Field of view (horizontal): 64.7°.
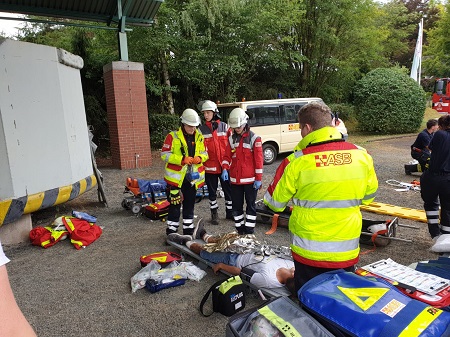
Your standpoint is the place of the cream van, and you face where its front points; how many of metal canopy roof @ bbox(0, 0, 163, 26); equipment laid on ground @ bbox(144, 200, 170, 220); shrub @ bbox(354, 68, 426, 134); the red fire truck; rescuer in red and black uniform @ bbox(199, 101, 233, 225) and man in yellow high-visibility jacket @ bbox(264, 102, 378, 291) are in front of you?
2

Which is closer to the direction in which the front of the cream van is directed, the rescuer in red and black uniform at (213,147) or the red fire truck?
the red fire truck

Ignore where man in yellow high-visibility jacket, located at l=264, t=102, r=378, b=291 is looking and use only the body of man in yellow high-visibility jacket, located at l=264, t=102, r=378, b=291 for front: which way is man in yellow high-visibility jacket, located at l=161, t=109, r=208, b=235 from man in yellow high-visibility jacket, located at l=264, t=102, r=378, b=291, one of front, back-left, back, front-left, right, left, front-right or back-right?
front

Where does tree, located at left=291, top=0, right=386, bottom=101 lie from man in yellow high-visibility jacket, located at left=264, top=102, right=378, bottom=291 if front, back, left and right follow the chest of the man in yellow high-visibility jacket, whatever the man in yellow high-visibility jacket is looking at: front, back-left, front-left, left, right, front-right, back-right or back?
front-right

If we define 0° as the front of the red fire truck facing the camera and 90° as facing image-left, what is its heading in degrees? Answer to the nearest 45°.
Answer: approximately 90°

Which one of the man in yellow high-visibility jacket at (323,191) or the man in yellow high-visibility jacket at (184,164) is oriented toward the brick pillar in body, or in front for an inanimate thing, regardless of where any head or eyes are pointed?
the man in yellow high-visibility jacket at (323,191)

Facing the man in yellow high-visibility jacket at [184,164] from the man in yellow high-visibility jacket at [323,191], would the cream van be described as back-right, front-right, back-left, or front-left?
front-right

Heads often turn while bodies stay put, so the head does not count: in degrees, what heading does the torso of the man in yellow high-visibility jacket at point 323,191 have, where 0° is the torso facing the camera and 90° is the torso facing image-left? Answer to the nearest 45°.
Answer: approximately 135°

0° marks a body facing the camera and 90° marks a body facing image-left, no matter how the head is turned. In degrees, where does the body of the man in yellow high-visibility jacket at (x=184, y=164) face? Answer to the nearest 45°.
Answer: approximately 315°

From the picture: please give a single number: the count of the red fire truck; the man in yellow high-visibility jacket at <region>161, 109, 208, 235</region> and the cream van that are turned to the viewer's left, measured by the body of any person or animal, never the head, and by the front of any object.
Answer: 1

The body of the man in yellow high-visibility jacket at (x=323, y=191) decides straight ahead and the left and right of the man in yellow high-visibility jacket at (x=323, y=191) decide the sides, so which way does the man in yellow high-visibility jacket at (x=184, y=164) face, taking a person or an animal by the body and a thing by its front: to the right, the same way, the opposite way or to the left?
the opposite way

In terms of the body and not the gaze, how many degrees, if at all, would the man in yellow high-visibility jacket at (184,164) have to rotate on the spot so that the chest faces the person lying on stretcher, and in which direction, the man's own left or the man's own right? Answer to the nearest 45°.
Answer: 0° — they already face them
